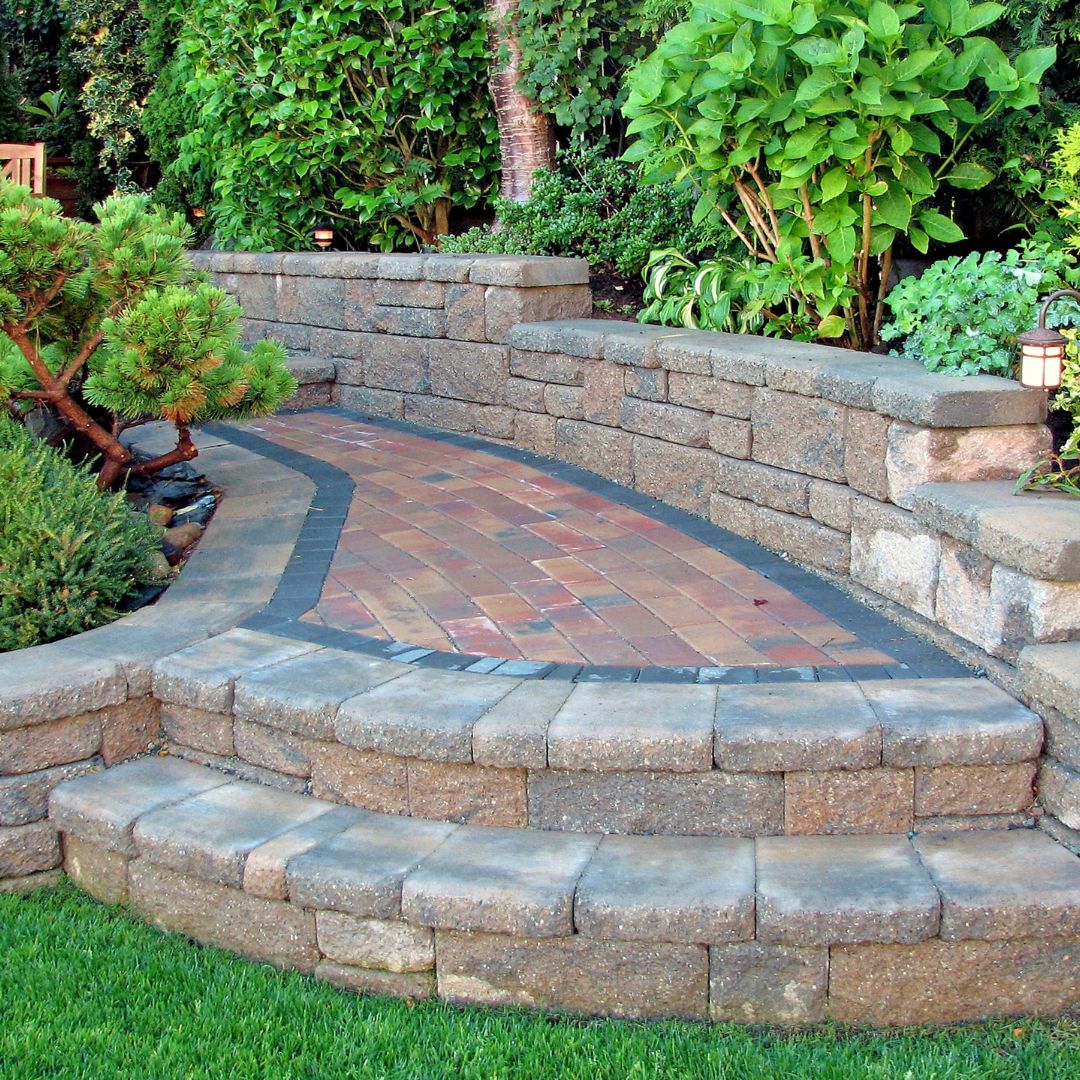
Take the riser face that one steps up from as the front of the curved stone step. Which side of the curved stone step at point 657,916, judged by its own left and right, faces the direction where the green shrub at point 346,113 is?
back

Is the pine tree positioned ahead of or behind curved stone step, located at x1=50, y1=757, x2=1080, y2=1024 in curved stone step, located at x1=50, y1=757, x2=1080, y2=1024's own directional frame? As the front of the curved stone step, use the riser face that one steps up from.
behind

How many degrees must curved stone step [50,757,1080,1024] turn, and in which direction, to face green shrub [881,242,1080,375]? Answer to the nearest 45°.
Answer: approximately 135° to its left

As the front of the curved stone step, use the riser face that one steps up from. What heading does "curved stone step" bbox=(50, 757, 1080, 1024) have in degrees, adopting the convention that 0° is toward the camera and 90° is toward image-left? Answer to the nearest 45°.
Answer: approximately 0°

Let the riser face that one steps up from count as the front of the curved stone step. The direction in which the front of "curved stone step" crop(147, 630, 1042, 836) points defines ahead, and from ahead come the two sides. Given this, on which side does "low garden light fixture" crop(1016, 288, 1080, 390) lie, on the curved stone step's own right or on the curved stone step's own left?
on the curved stone step's own left
